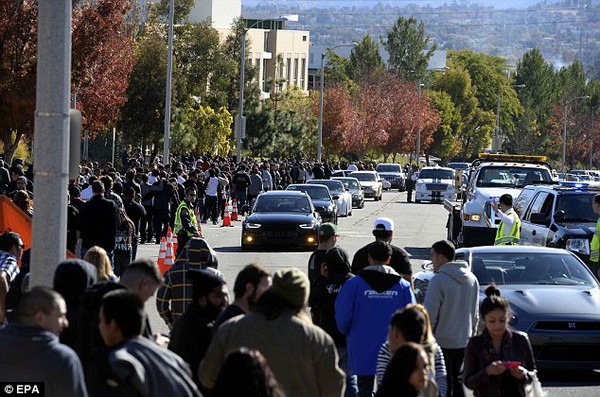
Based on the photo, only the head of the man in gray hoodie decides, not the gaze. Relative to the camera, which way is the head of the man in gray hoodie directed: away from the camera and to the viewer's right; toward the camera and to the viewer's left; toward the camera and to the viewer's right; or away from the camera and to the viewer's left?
away from the camera and to the viewer's left

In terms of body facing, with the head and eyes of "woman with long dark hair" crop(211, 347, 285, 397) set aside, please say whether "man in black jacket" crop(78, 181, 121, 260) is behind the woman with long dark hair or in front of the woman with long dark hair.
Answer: in front

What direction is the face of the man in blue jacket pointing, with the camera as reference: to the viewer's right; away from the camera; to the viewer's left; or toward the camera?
away from the camera

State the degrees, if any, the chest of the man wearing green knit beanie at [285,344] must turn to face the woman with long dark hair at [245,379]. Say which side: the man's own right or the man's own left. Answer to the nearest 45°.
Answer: approximately 180°

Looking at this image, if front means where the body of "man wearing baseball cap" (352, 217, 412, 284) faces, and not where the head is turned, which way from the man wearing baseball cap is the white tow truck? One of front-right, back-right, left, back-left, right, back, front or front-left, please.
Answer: front

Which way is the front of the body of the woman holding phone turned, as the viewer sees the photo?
toward the camera

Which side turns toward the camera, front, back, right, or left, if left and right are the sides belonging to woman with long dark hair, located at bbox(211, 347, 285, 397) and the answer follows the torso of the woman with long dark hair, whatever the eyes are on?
back

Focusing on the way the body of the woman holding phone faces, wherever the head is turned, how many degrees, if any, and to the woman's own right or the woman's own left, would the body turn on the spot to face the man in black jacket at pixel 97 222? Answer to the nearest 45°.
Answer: approximately 135° to the woman's own right

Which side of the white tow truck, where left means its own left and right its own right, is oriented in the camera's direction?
front

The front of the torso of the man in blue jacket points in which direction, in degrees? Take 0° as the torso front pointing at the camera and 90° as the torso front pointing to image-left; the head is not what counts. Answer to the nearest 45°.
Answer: approximately 180°

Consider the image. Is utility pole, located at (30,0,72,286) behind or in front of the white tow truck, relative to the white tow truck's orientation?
in front

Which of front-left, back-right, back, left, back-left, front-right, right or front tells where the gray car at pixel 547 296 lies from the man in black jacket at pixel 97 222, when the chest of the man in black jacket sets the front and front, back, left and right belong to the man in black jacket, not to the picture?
back-right

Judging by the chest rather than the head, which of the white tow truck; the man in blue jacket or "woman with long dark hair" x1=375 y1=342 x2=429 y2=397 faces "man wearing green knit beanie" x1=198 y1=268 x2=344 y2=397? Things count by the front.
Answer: the white tow truck

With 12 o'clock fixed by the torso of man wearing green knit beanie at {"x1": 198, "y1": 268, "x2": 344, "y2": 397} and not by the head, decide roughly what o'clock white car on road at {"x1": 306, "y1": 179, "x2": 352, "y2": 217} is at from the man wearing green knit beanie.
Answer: The white car on road is roughly at 12 o'clock from the man wearing green knit beanie.

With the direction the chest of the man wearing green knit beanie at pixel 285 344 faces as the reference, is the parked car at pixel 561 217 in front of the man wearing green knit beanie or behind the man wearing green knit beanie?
in front

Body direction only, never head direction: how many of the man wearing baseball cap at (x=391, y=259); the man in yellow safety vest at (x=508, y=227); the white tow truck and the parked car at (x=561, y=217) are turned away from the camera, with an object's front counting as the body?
1

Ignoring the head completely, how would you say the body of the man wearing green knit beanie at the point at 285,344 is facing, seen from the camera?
away from the camera
